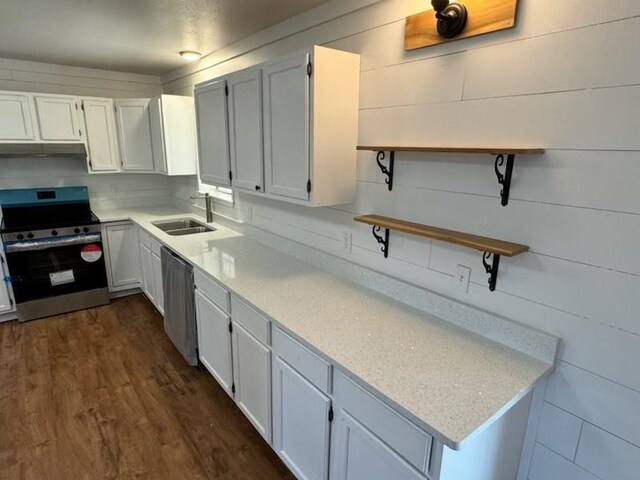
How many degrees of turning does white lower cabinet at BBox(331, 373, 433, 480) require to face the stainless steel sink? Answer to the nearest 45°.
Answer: approximately 90° to its right

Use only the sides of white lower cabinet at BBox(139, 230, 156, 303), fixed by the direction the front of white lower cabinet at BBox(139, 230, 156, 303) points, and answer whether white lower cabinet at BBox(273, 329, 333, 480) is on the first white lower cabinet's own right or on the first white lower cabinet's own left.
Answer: on the first white lower cabinet's own left

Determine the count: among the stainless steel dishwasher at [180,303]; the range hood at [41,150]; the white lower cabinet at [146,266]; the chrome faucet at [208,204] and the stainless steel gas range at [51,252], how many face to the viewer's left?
3

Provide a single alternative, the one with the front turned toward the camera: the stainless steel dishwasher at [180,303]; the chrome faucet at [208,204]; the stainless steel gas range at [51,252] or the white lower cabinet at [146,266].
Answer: the stainless steel gas range

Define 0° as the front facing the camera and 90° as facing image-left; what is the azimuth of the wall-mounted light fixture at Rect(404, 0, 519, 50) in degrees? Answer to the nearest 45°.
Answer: approximately 45°

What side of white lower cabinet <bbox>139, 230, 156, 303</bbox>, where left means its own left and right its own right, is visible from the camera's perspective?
left

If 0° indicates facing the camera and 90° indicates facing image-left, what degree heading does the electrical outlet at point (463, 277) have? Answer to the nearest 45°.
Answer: approximately 45°

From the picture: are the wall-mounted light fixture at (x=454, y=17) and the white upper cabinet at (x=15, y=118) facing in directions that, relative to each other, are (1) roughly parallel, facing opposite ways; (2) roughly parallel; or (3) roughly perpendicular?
roughly perpendicular

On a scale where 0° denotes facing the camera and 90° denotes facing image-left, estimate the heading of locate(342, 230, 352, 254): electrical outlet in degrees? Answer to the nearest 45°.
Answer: approximately 45°

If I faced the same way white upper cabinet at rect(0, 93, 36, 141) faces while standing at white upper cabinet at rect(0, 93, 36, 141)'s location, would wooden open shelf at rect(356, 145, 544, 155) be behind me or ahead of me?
ahead

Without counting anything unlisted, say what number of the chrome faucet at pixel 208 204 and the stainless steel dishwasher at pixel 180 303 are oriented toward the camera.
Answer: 0

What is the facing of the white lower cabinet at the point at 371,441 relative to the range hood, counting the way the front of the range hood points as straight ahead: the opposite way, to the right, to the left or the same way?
to the right

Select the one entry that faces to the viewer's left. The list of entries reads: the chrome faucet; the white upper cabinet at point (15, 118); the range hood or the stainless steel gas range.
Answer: the chrome faucet

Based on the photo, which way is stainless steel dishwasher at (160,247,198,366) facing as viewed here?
to the viewer's left

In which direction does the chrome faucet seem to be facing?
to the viewer's left
